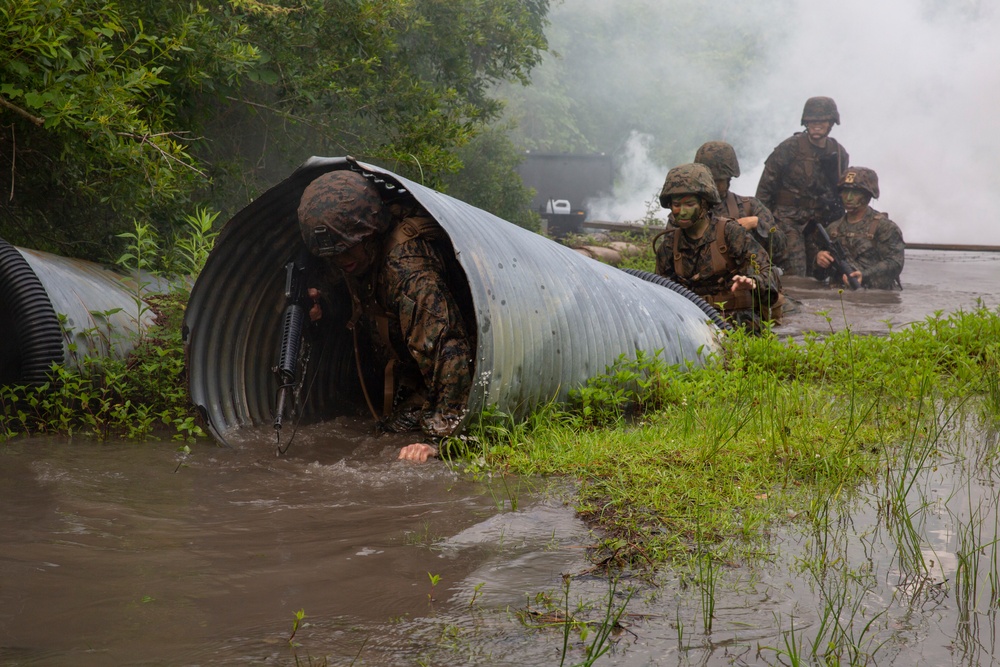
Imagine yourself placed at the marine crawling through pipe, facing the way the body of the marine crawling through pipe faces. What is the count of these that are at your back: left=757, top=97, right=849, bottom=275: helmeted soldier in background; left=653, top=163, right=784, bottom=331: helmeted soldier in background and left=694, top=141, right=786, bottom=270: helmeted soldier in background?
3

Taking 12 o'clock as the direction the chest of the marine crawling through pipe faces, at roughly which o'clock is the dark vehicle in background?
The dark vehicle in background is roughly at 5 o'clock from the marine crawling through pipe.

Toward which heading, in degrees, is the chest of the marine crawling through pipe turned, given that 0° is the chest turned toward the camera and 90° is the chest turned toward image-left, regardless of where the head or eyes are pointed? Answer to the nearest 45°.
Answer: approximately 45°

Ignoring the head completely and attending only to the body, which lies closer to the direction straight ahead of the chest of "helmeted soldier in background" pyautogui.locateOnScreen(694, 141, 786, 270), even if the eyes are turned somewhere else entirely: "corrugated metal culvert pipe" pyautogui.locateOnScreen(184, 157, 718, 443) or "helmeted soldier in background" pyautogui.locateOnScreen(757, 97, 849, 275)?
the corrugated metal culvert pipe

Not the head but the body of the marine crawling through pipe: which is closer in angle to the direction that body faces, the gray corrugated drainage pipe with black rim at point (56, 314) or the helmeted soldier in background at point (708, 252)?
the gray corrugated drainage pipe with black rim

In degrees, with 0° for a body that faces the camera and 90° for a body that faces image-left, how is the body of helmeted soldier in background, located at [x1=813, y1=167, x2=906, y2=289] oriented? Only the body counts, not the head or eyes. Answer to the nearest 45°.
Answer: approximately 45°

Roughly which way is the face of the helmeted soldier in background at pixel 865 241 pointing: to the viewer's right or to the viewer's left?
to the viewer's left

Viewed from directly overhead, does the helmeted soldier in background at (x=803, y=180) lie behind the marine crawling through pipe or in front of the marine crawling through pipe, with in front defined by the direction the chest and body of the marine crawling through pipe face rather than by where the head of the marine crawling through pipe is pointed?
behind

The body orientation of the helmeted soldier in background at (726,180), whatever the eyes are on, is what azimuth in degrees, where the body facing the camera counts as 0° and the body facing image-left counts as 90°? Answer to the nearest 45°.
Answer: approximately 45°

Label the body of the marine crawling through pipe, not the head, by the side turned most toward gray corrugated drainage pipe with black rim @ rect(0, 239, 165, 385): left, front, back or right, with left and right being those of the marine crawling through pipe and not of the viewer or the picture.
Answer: right
